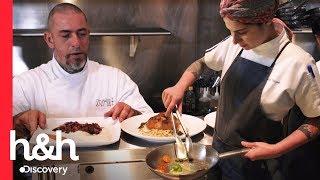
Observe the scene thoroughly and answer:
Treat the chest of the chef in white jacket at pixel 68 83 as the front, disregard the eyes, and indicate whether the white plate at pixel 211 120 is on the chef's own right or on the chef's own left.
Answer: on the chef's own left

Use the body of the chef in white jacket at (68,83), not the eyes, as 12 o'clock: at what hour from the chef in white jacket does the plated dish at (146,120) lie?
The plated dish is roughly at 11 o'clock from the chef in white jacket.

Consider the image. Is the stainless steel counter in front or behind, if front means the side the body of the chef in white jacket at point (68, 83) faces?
in front

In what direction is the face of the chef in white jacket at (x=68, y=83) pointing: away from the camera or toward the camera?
toward the camera

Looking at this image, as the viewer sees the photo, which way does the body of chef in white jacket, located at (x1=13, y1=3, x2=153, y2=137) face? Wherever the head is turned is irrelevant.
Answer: toward the camera
